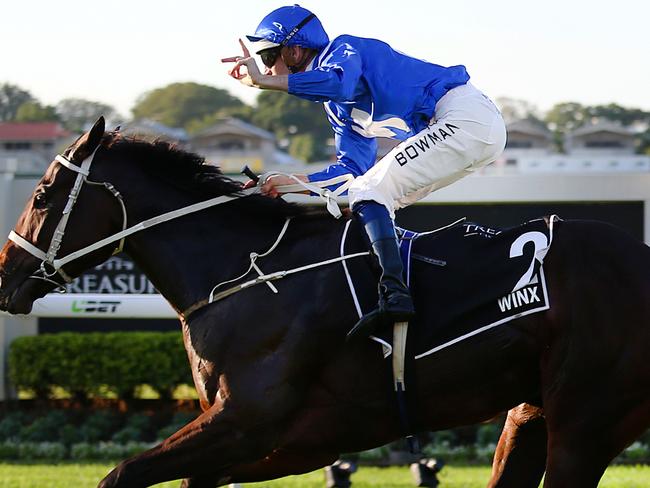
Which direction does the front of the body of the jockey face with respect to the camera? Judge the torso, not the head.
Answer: to the viewer's left

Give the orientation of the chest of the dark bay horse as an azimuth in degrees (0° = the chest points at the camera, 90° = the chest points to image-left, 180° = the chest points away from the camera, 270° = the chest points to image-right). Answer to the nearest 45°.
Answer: approximately 90°
